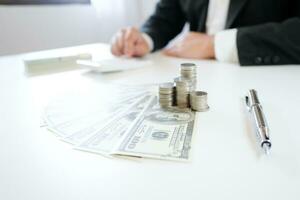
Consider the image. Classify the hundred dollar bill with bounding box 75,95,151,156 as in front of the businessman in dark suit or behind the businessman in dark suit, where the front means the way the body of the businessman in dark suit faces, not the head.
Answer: in front

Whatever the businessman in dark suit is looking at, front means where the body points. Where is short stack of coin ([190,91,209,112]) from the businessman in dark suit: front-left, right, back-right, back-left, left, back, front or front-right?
front-left

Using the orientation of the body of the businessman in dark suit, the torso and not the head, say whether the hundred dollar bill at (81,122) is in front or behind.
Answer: in front

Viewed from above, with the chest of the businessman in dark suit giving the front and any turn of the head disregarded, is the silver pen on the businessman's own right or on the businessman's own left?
on the businessman's own left
